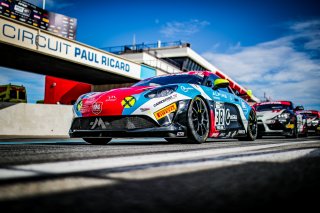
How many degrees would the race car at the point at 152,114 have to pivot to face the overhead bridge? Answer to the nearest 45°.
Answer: approximately 90° to its right

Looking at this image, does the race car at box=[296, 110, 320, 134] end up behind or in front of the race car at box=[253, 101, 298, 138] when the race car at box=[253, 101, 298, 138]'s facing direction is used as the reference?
behind

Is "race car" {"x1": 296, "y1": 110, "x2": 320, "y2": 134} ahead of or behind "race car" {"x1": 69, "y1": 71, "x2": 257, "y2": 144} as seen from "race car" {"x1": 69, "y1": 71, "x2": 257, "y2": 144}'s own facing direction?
behind

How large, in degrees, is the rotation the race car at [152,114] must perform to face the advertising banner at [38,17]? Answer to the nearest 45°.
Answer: approximately 90° to its right

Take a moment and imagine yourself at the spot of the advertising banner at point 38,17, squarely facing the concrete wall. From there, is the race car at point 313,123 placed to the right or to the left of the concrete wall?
left

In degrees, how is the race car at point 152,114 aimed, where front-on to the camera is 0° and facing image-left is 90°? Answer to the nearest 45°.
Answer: approximately 45°

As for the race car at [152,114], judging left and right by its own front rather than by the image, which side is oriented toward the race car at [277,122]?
back

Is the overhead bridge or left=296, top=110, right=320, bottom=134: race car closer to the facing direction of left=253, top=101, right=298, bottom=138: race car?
the overhead bridge

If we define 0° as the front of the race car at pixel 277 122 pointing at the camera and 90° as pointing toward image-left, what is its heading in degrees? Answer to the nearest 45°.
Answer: approximately 45°

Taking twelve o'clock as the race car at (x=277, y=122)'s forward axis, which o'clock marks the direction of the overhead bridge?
The overhead bridge is roughly at 2 o'clock from the race car.

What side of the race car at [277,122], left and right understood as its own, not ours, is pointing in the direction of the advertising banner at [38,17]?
right

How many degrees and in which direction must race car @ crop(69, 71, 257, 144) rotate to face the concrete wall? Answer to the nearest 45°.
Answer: approximately 90° to its right

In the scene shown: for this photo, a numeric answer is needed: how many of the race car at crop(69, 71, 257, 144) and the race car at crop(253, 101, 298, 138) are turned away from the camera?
0
